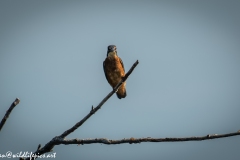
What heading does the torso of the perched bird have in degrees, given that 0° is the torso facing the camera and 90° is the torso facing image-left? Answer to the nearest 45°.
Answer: approximately 0°
